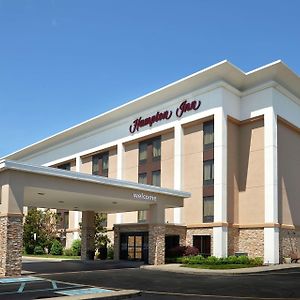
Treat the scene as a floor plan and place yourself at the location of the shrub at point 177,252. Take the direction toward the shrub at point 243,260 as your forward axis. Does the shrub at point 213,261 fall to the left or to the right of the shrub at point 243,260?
right

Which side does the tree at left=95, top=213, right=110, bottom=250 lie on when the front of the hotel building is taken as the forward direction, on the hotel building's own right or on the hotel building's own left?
on the hotel building's own right

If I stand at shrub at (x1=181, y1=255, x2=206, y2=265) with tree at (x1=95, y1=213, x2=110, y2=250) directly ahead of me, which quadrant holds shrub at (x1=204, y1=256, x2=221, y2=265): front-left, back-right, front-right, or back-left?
back-right

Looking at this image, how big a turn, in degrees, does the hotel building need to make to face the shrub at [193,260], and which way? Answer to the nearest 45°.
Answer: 0° — it already faces it

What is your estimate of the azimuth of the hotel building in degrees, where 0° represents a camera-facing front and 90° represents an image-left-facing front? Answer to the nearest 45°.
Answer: approximately 45°
